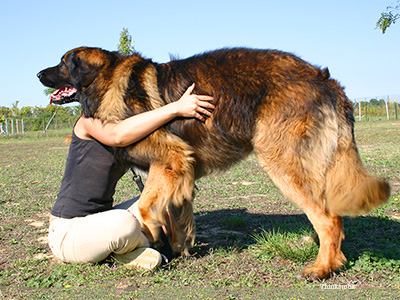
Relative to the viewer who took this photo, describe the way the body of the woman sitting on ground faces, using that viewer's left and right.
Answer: facing to the right of the viewer

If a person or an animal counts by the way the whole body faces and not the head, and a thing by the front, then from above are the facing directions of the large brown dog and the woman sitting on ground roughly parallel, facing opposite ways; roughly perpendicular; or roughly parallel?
roughly parallel, facing opposite ways

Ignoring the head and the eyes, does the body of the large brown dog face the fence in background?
no

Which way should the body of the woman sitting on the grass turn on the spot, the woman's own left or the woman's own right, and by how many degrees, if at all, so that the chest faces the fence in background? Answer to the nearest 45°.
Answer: approximately 45° to the woman's own left

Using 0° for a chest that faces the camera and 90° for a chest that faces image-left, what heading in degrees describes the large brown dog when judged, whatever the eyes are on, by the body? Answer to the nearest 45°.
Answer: approximately 90°
